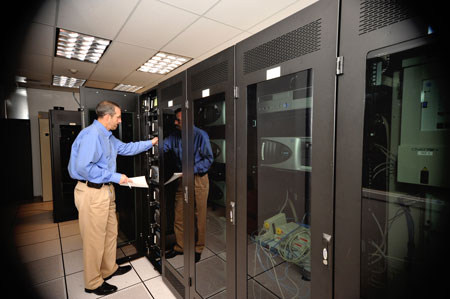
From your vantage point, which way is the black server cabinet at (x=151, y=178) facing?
to the viewer's left

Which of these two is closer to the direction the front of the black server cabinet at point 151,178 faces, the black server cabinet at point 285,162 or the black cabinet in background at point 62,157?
the black cabinet in background

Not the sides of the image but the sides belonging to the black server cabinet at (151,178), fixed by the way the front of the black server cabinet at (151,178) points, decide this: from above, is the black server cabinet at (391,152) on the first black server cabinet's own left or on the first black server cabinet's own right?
on the first black server cabinet's own left

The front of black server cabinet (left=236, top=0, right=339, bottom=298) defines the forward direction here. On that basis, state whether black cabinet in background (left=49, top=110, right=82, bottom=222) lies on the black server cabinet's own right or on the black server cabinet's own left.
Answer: on the black server cabinet's own right

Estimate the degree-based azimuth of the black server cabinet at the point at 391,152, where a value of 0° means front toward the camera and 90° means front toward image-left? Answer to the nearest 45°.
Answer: approximately 45°

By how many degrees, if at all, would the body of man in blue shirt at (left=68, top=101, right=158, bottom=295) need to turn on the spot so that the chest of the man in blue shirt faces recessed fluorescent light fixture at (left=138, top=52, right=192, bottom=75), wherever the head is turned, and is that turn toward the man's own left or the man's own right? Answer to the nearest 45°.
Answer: approximately 45° to the man's own left

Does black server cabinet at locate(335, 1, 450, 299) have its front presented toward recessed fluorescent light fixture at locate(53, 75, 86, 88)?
no

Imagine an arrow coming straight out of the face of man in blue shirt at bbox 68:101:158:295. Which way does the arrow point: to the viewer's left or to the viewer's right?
to the viewer's right

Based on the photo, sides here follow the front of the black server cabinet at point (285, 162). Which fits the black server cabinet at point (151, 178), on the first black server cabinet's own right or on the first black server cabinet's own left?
on the first black server cabinet's own right

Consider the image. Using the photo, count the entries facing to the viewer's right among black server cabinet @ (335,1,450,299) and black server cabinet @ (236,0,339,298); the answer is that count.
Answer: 0

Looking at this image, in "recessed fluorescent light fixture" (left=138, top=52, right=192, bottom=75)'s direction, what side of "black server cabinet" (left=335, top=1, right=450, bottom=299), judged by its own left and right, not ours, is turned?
right

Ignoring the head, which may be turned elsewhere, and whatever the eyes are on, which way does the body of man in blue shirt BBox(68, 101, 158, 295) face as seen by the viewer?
to the viewer's right

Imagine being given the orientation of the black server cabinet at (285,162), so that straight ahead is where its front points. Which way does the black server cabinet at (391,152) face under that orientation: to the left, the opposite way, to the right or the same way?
the same way

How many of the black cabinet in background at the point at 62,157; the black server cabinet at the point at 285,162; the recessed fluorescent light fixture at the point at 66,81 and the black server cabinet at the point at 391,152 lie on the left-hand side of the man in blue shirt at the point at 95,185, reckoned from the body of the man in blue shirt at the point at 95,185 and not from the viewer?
2

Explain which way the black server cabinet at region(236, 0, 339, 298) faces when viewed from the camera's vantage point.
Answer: facing the viewer and to the left of the viewer

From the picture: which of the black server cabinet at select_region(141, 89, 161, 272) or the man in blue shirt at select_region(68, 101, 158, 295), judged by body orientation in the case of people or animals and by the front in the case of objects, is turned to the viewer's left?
the black server cabinet

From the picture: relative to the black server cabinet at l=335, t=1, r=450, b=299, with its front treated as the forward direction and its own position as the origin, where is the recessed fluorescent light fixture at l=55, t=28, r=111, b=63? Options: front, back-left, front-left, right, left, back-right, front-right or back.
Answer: front-right
